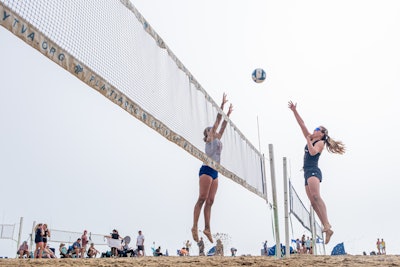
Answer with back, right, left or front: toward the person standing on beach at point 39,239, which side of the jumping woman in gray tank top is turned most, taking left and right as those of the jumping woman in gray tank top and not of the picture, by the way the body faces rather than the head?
back

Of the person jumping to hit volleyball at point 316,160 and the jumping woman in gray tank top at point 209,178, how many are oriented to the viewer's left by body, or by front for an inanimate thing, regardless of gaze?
1

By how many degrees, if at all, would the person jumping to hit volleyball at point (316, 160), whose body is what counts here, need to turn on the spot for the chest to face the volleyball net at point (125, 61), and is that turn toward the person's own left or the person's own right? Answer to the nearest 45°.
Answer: approximately 45° to the person's own left

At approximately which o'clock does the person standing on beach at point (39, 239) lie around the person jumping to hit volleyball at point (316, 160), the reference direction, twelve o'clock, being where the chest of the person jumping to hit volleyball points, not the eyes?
The person standing on beach is roughly at 1 o'clock from the person jumping to hit volleyball.

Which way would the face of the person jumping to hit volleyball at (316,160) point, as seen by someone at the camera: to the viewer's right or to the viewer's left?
to the viewer's left

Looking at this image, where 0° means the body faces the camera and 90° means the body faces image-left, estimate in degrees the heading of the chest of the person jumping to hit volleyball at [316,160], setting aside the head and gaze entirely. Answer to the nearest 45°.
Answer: approximately 90°
